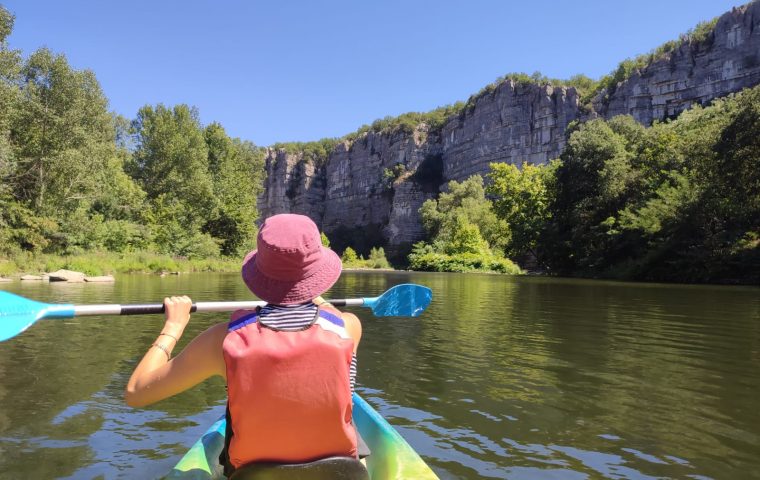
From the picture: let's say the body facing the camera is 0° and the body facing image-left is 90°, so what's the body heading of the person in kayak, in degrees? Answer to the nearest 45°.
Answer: approximately 180°

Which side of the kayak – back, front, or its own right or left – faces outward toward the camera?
back

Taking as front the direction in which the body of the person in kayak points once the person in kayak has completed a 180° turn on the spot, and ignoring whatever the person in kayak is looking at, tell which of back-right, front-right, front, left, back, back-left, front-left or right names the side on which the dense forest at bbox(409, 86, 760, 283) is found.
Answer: back-left

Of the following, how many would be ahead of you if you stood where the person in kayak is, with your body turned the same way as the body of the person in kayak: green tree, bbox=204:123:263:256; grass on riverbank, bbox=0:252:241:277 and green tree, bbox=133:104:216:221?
3

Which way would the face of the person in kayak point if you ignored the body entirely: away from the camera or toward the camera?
away from the camera

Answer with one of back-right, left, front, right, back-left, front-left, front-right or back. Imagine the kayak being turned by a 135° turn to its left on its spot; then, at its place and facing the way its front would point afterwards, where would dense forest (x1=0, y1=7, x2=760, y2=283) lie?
back-right

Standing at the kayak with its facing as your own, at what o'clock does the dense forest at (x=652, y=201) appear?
The dense forest is roughly at 1 o'clock from the kayak.

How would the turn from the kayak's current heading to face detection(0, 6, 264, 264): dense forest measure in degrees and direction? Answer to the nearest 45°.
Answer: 0° — it already faces it

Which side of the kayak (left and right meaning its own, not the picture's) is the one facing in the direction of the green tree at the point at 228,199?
front

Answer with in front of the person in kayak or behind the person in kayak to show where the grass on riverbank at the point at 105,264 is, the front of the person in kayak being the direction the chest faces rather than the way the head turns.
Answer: in front

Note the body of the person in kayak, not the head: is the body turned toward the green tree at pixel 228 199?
yes
